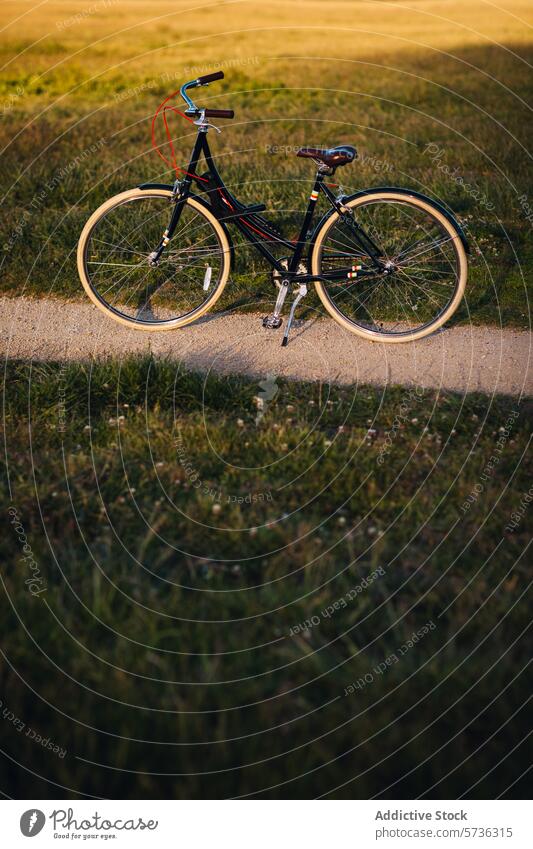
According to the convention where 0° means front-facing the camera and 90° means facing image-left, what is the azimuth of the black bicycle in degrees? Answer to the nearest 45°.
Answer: approximately 90°
